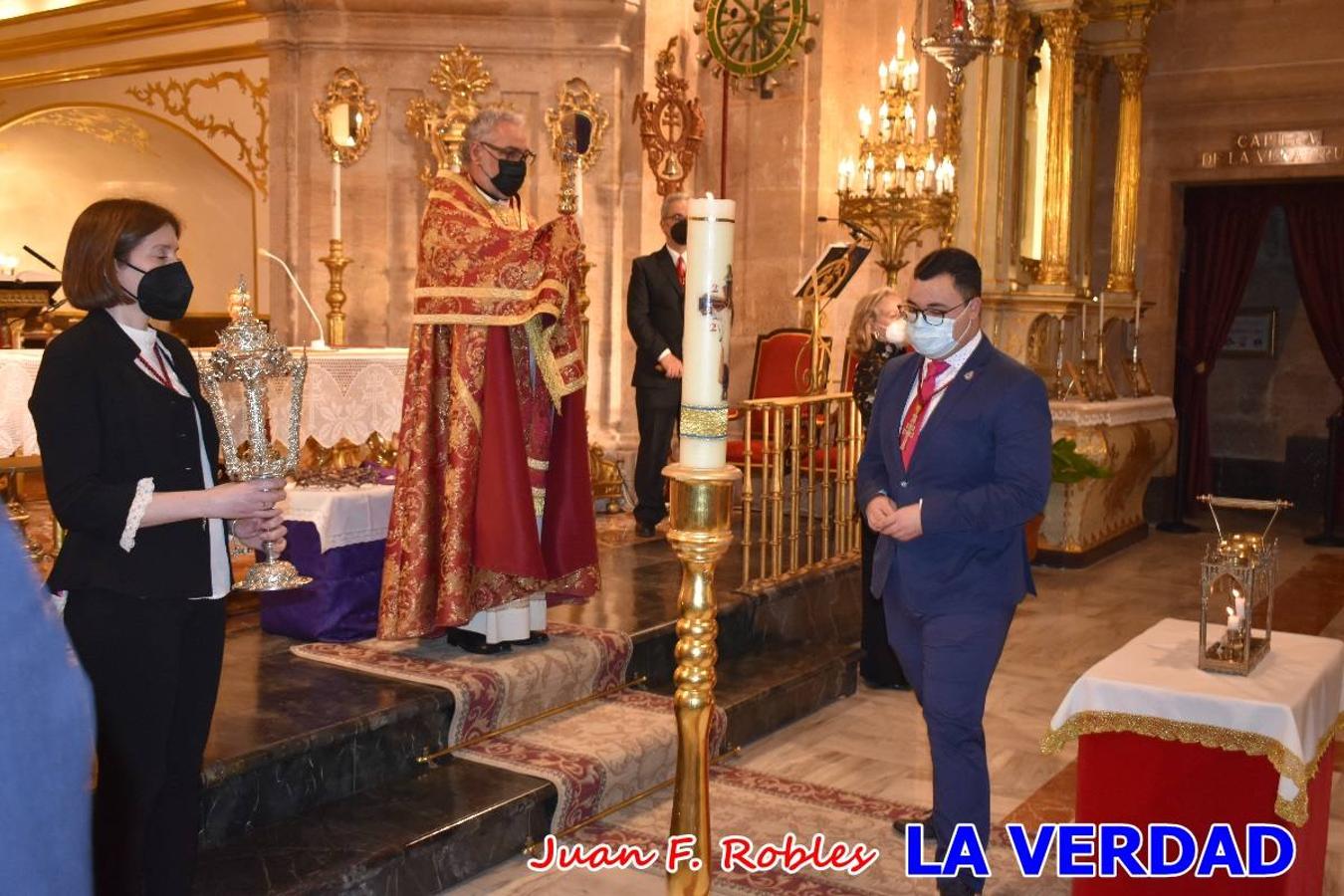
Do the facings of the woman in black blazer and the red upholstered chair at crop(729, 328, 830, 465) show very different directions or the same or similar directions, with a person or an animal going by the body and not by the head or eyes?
very different directions

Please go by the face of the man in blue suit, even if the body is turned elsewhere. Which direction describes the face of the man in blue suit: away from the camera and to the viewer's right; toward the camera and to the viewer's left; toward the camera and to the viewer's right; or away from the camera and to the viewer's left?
toward the camera and to the viewer's left

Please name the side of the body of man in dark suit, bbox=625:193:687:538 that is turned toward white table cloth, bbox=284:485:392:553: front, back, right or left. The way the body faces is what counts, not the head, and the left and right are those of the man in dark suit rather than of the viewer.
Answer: right

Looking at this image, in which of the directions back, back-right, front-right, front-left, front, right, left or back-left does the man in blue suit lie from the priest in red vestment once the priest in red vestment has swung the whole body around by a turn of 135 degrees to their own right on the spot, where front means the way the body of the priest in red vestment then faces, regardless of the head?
back-left

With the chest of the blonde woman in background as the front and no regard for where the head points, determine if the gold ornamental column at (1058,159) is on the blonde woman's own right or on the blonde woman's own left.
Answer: on the blonde woman's own left

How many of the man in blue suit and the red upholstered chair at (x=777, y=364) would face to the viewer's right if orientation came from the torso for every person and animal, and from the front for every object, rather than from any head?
0

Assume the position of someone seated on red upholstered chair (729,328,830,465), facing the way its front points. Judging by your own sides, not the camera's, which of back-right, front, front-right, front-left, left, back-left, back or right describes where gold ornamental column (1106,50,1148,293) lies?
back

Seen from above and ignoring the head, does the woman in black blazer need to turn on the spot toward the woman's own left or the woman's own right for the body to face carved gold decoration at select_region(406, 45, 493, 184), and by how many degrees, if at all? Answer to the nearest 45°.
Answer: approximately 90° to the woman's own left

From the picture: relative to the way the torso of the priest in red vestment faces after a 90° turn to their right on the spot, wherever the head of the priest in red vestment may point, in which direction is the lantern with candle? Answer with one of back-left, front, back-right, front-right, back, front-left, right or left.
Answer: left

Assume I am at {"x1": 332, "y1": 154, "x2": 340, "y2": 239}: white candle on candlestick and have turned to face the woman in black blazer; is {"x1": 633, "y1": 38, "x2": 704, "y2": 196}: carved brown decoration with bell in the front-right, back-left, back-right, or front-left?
back-left

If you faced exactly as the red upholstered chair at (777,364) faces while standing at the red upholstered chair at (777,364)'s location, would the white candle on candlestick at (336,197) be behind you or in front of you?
in front

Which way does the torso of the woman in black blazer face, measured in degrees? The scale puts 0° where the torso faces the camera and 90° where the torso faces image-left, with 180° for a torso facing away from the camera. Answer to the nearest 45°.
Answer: approximately 270°

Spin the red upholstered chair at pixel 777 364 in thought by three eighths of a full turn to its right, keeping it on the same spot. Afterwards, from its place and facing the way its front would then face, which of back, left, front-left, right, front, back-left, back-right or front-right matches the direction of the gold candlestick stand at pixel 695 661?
back

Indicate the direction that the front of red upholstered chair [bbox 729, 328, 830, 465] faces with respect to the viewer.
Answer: facing the viewer and to the left of the viewer
